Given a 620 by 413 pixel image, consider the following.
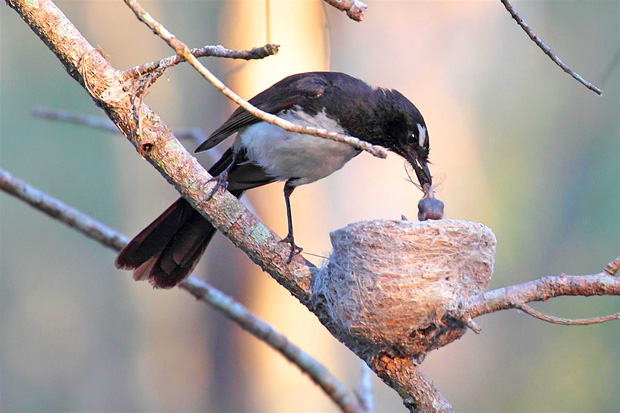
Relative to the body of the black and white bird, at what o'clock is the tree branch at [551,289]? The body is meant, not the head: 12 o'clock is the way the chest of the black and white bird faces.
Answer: The tree branch is roughly at 12 o'clock from the black and white bird.

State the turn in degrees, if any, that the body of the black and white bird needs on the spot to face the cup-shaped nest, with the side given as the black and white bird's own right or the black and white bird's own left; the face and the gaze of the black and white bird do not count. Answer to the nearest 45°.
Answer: approximately 45° to the black and white bird's own right

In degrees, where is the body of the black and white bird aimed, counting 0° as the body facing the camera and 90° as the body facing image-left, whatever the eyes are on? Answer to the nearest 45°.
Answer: approximately 270°

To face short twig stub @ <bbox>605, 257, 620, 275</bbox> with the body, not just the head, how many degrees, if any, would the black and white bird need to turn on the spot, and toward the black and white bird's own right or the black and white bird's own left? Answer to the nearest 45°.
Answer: approximately 45° to the black and white bird's own right

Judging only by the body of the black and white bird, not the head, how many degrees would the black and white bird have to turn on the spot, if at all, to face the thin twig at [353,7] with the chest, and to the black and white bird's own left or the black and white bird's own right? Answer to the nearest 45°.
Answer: approximately 90° to the black and white bird's own right

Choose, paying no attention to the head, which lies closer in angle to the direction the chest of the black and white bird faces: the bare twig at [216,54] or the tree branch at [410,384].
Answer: the tree branch

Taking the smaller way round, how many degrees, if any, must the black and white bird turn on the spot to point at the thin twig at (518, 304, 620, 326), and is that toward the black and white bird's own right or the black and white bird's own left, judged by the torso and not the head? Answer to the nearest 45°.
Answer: approximately 45° to the black and white bird's own right
